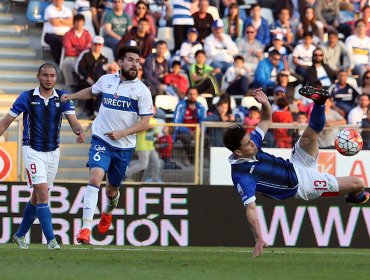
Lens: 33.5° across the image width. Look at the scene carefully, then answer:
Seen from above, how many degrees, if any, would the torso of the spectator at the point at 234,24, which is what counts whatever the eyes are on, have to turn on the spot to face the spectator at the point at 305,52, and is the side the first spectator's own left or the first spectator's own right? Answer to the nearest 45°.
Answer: approximately 90° to the first spectator's own left

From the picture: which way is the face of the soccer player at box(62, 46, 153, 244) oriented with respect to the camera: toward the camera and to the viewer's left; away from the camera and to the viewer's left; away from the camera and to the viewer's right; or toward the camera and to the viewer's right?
toward the camera and to the viewer's right

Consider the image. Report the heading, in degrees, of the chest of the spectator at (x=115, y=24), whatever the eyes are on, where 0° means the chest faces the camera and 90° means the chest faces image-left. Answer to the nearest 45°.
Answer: approximately 0°

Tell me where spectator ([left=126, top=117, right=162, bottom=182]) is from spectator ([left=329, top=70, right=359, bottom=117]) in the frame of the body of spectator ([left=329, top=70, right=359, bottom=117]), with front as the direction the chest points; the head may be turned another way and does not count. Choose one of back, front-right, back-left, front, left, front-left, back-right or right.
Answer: front-right

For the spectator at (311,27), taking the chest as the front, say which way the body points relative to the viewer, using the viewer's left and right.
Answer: facing the viewer

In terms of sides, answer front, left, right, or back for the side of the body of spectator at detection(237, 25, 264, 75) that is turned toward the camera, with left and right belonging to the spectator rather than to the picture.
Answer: front

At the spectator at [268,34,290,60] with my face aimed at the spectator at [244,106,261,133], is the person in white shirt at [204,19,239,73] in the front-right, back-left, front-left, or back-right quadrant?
front-right

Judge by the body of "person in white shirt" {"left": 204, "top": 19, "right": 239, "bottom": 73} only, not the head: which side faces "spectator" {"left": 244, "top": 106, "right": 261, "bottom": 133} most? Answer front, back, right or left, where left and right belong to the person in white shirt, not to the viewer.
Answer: front

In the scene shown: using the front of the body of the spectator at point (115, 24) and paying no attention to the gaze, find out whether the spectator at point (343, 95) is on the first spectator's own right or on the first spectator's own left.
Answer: on the first spectator's own left

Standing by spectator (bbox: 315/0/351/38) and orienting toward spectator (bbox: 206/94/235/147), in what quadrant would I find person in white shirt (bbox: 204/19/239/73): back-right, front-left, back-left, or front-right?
front-right

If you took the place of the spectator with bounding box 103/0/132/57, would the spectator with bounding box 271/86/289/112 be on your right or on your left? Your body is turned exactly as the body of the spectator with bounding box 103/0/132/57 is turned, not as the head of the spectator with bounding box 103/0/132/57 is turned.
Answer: on your left

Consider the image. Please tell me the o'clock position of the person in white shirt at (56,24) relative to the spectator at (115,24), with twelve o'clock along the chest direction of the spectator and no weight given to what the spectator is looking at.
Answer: The person in white shirt is roughly at 3 o'clock from the spectator.

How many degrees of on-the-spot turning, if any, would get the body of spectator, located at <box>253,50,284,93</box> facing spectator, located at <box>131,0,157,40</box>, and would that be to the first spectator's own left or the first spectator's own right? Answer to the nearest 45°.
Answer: approximately 135° to the first spectator's own right
